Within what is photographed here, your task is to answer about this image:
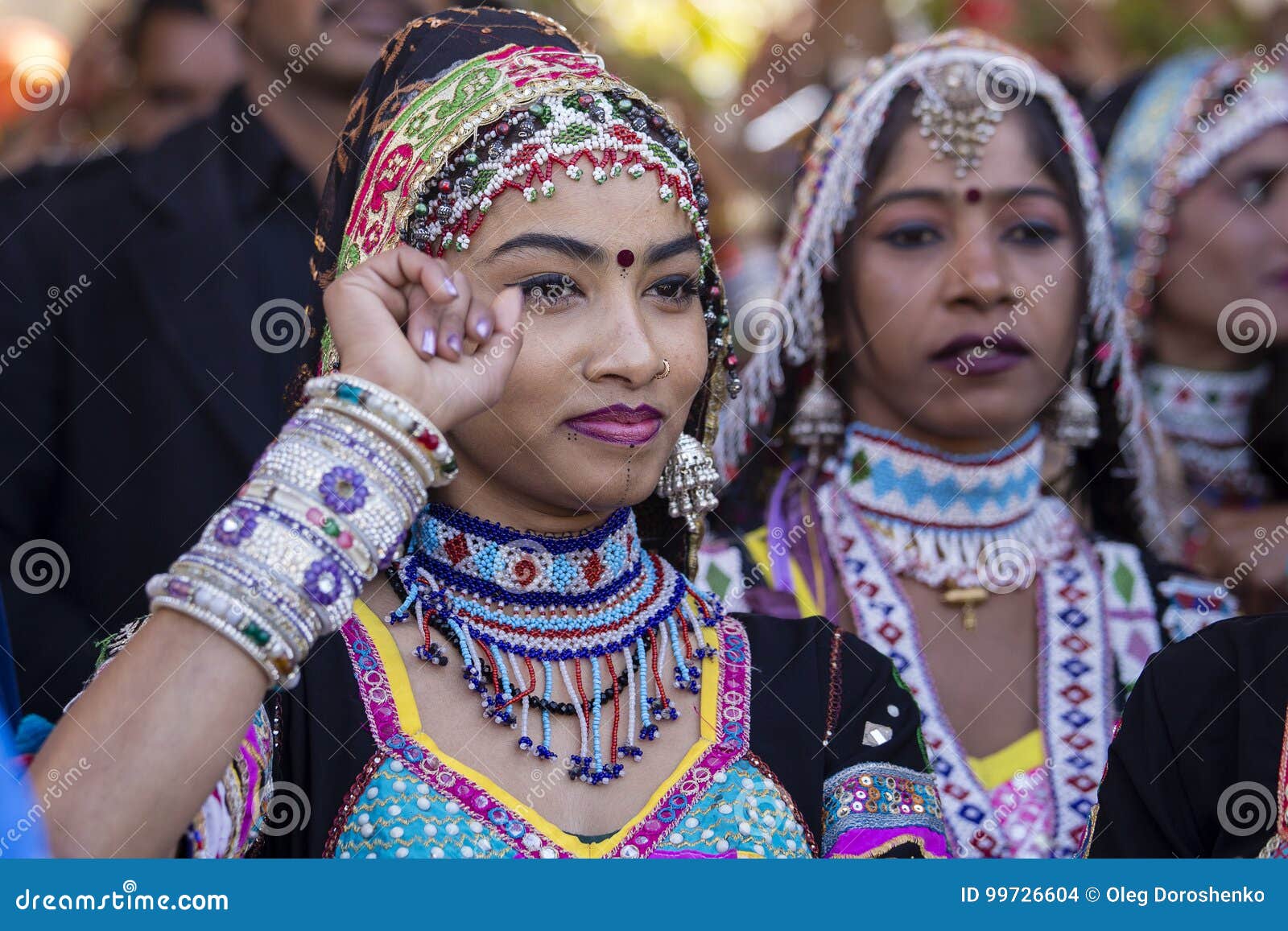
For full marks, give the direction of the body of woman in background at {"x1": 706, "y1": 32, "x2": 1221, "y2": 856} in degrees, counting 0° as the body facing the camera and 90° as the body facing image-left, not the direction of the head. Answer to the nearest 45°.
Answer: approximately 0°

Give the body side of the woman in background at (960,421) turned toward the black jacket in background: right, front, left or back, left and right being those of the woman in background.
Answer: right

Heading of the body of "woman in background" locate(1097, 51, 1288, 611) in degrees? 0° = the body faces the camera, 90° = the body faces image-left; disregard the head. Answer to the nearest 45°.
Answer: approximately 315°

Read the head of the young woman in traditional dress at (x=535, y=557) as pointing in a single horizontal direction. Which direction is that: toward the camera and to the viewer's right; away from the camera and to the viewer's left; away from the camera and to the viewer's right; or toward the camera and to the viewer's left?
toward the camera and to the viewer's right
